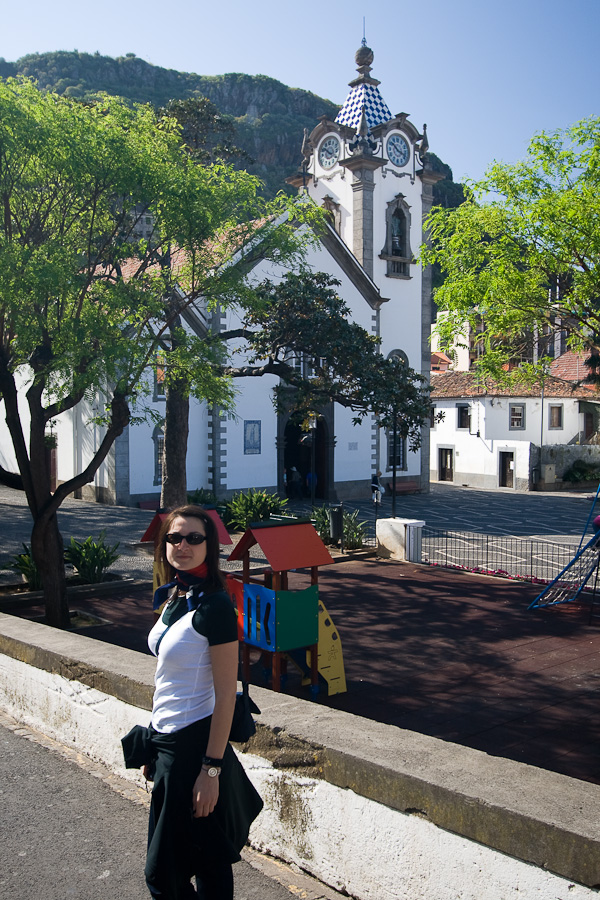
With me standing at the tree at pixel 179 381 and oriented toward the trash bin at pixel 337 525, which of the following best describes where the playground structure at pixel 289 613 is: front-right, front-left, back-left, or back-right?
front-right

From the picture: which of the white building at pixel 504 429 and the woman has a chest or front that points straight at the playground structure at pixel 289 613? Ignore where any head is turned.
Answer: the white building

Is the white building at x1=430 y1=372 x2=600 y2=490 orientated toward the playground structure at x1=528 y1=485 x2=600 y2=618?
yes

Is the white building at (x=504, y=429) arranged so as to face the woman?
yes

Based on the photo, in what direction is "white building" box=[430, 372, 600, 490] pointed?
toward the camera

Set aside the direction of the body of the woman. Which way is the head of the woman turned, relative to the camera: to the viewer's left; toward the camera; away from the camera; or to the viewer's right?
toward the camera

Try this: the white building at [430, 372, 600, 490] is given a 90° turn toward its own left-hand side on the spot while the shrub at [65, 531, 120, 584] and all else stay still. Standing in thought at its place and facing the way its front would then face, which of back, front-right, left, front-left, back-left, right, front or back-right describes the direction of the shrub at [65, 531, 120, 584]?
right

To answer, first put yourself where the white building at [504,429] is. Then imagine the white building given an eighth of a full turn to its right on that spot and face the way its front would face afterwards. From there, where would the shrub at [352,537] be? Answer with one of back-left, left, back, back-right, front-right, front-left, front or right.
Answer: front-left

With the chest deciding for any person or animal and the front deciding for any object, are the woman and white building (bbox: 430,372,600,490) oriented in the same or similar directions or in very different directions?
same or similar directions

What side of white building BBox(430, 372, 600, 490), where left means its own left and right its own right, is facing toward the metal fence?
front

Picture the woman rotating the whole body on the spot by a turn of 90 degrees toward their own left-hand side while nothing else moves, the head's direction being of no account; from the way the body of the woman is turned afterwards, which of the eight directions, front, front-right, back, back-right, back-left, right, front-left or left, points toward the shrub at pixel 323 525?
back-left

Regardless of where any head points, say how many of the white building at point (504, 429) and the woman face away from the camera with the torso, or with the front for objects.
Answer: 0

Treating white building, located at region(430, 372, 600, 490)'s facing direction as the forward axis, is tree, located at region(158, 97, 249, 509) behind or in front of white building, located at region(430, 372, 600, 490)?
in front

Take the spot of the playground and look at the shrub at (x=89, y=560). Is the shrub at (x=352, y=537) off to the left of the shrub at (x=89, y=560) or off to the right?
right

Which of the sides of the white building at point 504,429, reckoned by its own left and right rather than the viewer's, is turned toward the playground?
front
